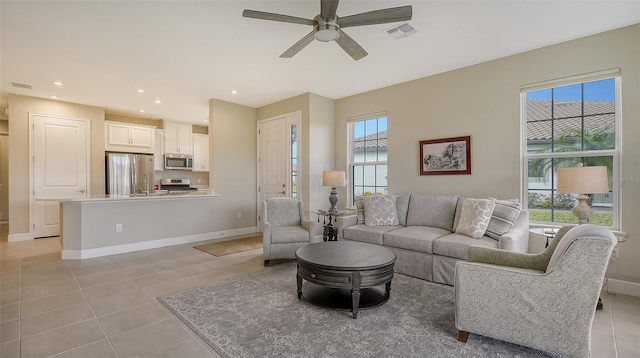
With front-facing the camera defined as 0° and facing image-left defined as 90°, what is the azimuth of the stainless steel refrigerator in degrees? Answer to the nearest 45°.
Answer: approximately 0°

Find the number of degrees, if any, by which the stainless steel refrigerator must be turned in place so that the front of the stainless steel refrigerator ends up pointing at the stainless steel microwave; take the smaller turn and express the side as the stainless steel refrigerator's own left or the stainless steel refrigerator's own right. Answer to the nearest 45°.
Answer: approximately 90° to the stainless steel refrigerator's own left

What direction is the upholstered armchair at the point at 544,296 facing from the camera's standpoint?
to the viewer's left

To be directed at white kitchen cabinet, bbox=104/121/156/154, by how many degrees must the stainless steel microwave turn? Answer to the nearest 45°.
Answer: approximately 90° to its right

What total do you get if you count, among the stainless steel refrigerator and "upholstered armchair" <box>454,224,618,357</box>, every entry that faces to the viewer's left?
1

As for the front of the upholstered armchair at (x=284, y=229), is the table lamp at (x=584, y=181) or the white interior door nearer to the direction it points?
the table lamp
